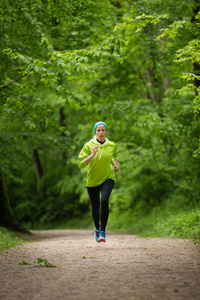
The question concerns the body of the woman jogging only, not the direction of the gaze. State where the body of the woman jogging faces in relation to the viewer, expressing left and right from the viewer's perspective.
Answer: facing the viewer

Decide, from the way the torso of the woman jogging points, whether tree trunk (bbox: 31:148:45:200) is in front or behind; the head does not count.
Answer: behind
